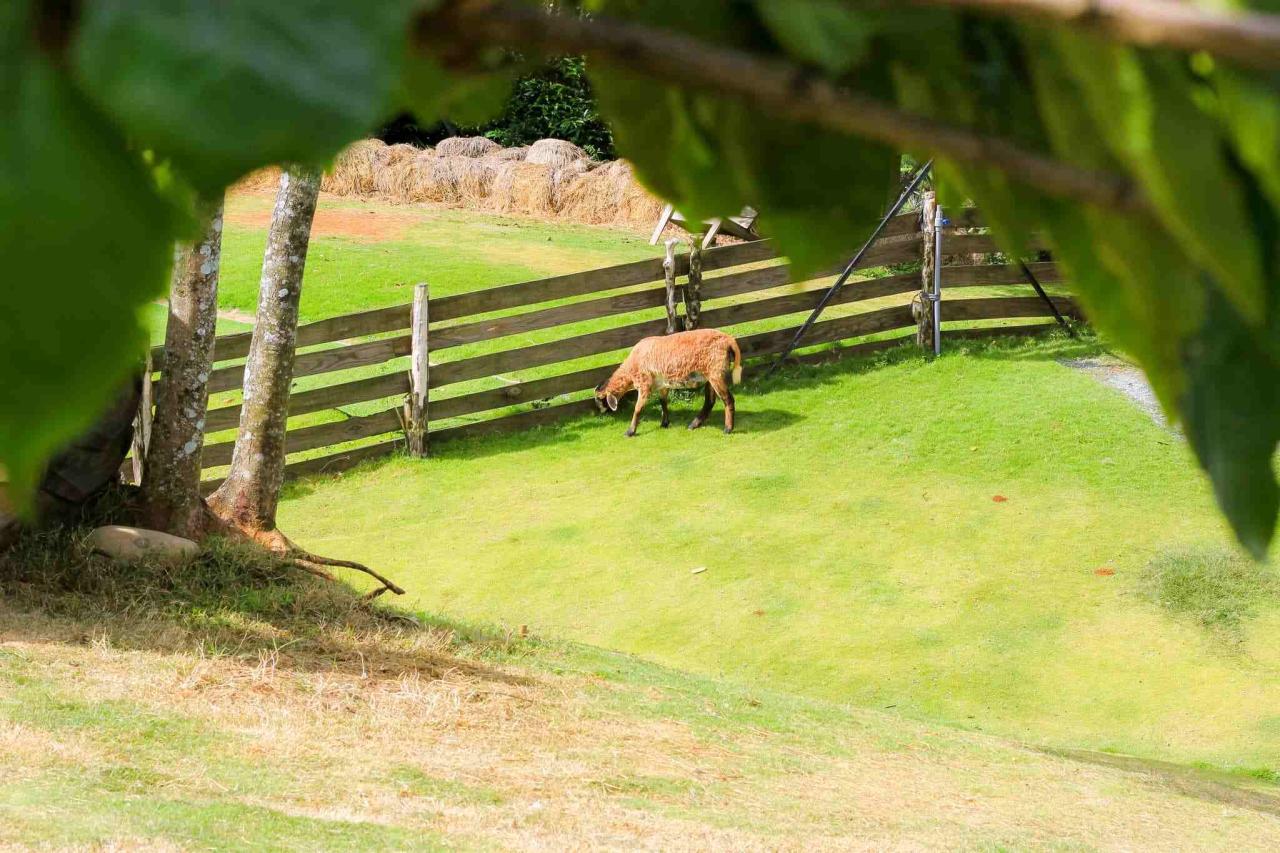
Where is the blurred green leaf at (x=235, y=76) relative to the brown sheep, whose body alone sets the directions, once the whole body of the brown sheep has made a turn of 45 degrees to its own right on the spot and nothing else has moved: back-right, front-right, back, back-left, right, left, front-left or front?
back-left

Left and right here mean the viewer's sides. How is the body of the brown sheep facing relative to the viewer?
facing to the left of the viewer

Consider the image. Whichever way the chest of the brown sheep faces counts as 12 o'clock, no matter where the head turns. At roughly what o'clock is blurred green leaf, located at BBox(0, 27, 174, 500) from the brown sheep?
The blurred green leaf is roughly at 9 o'clock from the brown sheep.

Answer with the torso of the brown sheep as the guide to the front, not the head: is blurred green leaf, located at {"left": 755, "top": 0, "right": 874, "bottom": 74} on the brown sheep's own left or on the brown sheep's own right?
on the brown sheep's own left

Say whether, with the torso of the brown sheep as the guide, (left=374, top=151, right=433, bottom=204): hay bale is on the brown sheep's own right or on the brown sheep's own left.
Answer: on the brown sheep's own right

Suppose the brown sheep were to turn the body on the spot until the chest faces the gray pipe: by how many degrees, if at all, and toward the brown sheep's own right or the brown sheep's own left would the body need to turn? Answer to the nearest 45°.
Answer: approximately 135° to the brown sheep's own right

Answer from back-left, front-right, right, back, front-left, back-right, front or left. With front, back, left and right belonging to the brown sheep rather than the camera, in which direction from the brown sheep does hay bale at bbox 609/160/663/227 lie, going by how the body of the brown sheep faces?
right
